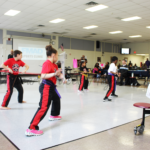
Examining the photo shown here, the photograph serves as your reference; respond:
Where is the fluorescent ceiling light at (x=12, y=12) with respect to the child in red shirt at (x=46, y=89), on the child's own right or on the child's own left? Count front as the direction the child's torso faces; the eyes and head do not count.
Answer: on the child's own left

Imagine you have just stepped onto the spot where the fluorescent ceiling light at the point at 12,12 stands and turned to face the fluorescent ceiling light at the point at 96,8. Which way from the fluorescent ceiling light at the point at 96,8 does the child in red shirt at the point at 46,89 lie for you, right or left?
right
